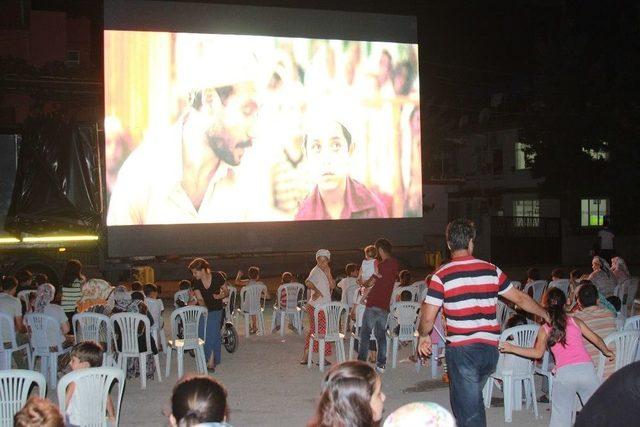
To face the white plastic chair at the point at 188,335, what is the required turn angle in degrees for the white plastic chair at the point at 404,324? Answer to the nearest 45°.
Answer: approximately 45° to its left

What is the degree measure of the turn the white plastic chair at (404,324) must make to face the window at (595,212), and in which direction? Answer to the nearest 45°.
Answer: approximately 45° to its right

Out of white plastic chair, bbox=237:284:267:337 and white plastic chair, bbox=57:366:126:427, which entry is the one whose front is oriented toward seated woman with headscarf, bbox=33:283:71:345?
white plastic chair, bbox=57:366:126:427

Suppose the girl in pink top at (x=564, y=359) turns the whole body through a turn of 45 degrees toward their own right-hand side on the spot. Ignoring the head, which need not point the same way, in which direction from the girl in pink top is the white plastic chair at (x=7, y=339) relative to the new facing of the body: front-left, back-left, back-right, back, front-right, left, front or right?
back-left

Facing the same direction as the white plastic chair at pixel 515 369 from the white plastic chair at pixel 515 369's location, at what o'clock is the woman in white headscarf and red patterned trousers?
The woman in white headscarf and red patterned trousers is roughly at 12 o'clock from the white plastic chair.

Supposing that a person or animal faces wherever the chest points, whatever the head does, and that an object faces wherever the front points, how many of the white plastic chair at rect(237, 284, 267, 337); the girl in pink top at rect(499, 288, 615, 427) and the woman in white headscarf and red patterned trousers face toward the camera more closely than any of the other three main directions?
1

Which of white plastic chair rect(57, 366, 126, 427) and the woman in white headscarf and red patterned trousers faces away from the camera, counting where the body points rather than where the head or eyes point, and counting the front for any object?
the white plastic chair

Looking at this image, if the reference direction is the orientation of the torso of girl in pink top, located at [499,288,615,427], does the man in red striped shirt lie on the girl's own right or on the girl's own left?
on the girl's own left

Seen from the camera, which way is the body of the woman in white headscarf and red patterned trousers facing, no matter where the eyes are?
toward the camera

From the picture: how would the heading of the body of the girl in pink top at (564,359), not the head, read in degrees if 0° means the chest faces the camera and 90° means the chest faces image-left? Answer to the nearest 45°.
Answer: approximately 180°

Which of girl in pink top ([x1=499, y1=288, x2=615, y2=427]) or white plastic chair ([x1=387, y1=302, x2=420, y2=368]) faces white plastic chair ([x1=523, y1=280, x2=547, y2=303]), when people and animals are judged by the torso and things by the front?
the girl in pink top

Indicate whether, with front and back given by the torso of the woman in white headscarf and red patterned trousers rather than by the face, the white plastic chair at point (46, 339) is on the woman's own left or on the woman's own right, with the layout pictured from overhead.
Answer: on the woman's own right

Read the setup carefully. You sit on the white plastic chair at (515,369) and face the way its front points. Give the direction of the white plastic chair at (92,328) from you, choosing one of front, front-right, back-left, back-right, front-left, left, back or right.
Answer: front-left

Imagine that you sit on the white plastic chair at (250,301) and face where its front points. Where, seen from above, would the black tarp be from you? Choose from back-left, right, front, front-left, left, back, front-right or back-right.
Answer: front-left

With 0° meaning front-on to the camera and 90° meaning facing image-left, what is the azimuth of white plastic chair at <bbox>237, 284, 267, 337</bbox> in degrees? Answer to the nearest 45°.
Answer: approximately 180°

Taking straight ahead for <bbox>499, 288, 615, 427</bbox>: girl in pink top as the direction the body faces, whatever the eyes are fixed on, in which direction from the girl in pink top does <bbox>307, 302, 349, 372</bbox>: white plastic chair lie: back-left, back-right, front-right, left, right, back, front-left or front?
front-left

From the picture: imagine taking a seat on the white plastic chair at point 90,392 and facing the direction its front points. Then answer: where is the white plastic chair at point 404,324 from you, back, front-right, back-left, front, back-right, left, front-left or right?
front-right
